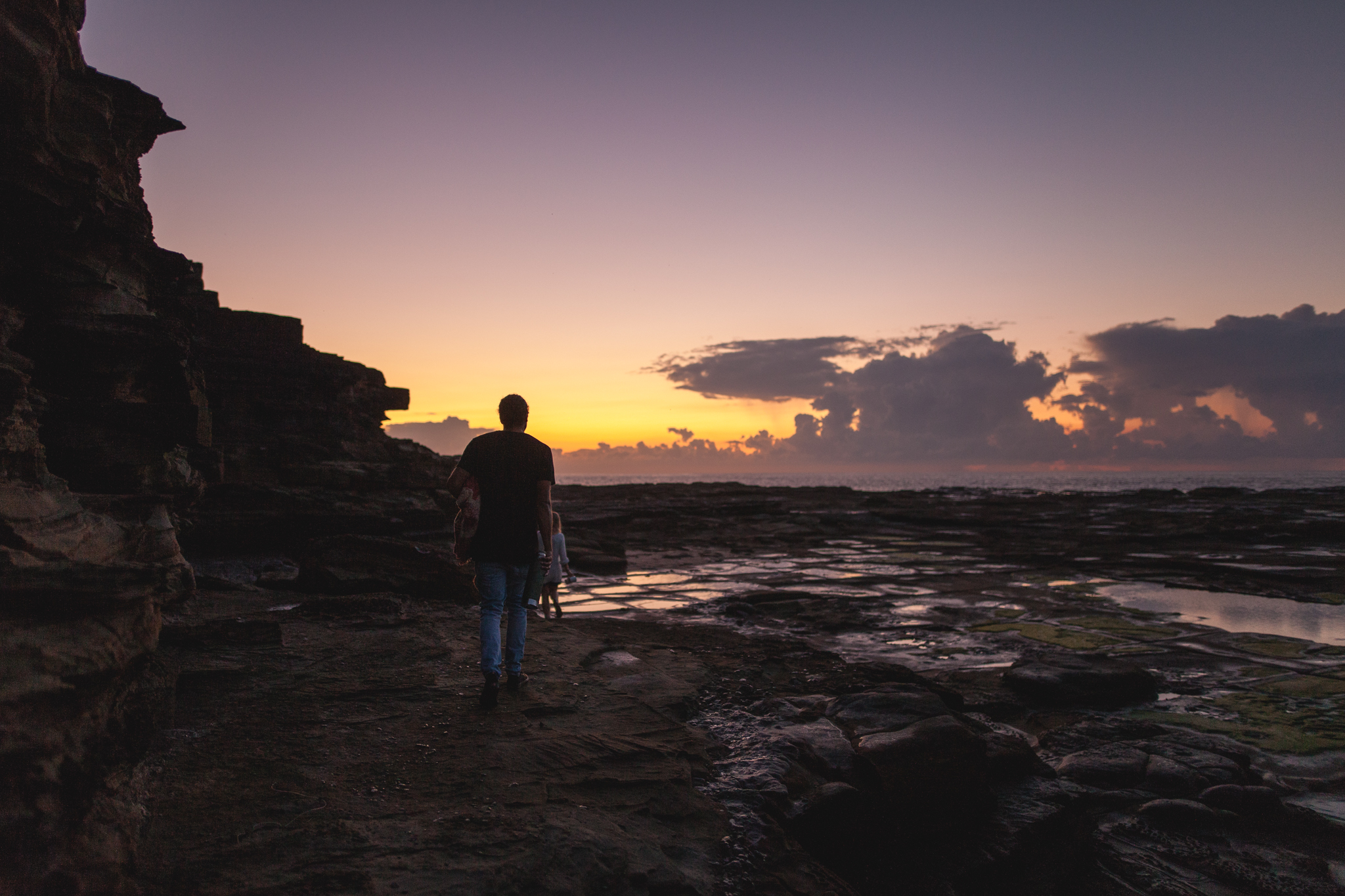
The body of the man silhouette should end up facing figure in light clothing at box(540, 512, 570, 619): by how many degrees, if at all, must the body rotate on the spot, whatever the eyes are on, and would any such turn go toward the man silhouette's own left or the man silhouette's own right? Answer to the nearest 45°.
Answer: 0° — they already face them

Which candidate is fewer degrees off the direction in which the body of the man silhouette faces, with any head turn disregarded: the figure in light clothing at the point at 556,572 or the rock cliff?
the figure in light clothing

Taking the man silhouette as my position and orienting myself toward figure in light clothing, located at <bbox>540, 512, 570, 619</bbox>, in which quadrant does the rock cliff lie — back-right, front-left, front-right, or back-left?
back-left

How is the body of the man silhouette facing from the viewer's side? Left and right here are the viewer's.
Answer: facing away from the viewer

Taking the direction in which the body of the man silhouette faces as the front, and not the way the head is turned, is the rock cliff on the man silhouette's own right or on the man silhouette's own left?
on the man silhouette's own left
